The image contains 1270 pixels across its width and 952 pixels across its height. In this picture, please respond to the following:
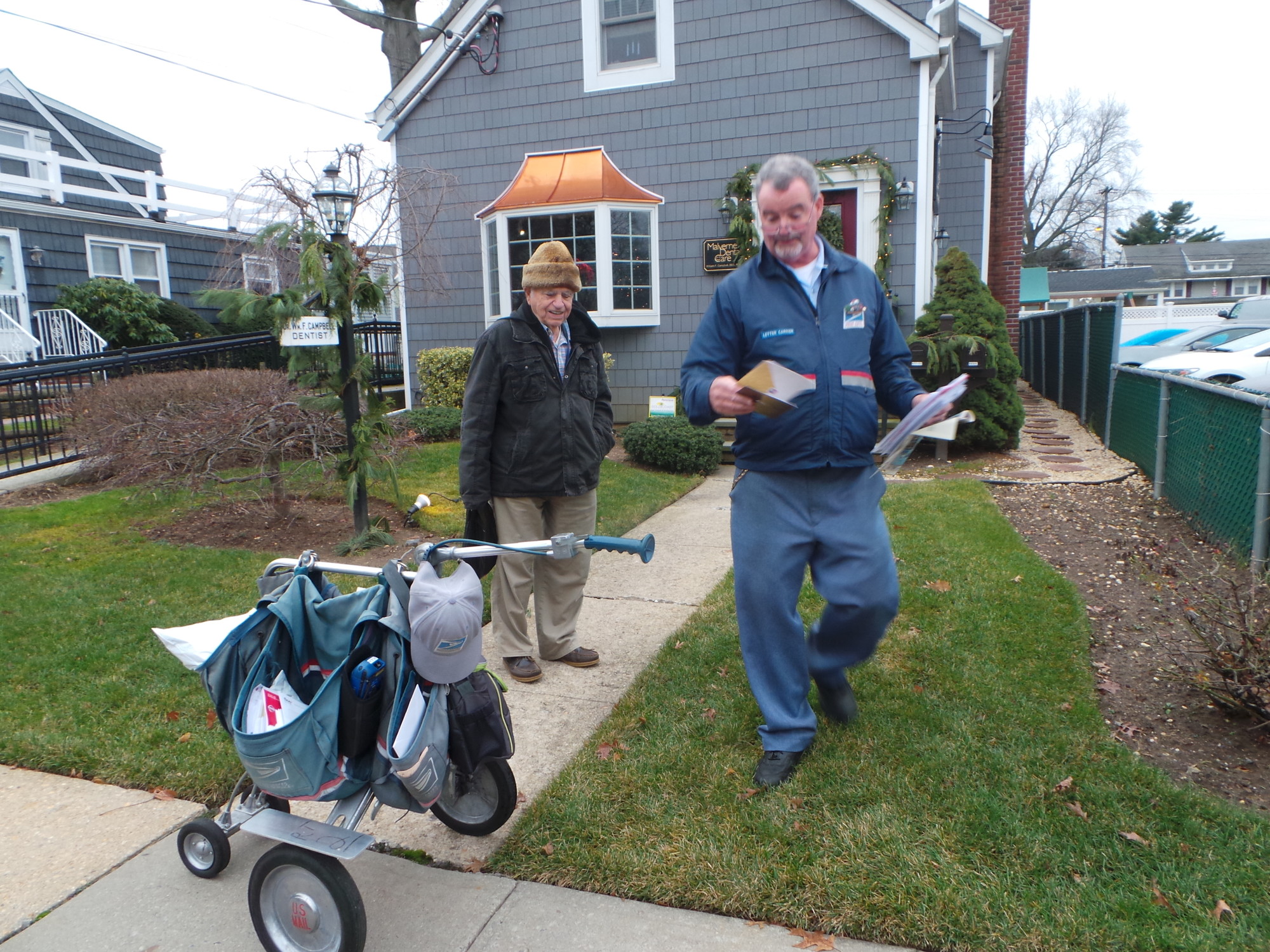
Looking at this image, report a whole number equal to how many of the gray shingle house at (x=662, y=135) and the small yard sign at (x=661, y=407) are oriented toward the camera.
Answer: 2

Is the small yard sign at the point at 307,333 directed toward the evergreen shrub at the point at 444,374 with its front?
no

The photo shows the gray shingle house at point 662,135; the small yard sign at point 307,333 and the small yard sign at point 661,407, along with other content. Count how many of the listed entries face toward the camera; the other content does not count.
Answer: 3

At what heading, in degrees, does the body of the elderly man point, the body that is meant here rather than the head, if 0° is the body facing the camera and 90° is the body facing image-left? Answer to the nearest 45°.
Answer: approximately 315°

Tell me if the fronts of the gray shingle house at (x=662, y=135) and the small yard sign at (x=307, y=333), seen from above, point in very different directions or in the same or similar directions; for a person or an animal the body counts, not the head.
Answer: same or similar directions

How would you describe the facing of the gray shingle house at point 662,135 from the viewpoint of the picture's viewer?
facing the viewer

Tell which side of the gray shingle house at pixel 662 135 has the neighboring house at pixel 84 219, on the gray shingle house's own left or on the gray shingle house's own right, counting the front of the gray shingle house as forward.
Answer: on the gray shingle house's own right

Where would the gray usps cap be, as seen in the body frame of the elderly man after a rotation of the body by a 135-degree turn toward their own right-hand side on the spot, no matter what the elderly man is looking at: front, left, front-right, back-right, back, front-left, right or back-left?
left

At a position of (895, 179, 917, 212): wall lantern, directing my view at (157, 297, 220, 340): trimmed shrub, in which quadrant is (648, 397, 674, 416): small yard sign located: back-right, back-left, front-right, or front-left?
front-left

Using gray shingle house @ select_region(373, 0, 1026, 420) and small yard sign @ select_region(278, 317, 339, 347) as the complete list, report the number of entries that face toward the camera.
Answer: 2

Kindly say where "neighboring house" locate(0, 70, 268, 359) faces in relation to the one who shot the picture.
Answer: facing the viewer and to the right of the viewer

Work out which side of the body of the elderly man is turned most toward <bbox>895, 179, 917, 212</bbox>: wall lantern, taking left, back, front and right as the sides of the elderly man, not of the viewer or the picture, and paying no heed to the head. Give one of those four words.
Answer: left

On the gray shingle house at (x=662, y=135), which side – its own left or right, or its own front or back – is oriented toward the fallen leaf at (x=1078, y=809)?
front

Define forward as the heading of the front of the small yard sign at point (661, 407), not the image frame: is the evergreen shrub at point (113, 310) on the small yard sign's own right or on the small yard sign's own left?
on the small yard sign's own right
